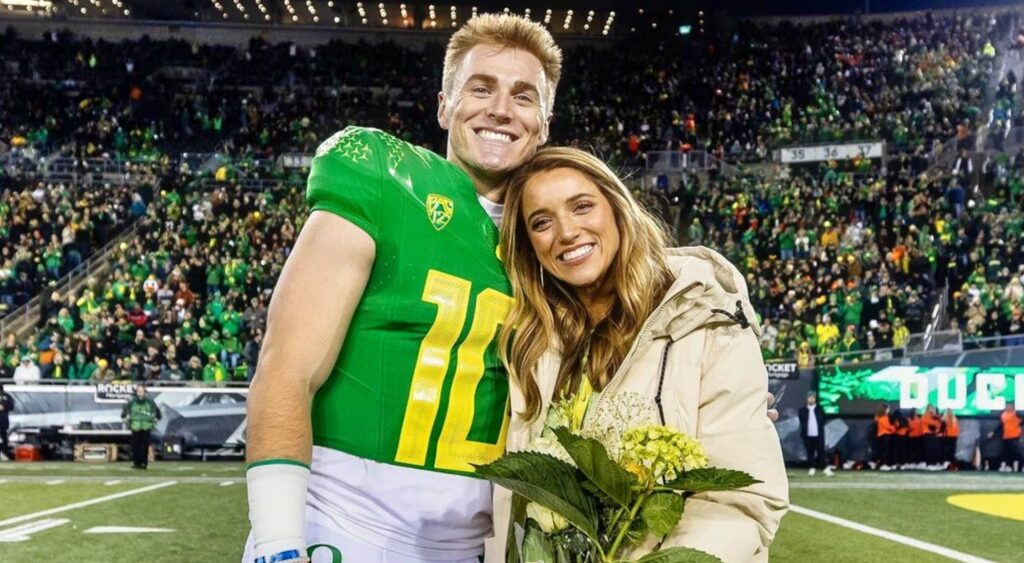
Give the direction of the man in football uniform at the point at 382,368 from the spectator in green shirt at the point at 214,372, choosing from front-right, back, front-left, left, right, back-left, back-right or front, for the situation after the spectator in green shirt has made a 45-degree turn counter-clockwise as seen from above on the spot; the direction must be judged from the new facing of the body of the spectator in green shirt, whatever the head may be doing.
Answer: front-right

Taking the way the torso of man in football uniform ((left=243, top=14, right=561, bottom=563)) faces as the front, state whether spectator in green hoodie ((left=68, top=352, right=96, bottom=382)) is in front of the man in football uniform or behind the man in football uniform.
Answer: behind

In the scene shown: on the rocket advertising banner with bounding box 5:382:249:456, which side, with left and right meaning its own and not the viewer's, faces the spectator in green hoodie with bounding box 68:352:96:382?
back

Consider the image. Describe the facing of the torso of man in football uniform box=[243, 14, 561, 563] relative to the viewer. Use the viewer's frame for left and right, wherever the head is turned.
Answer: facing the viewer and to the right of the viewer

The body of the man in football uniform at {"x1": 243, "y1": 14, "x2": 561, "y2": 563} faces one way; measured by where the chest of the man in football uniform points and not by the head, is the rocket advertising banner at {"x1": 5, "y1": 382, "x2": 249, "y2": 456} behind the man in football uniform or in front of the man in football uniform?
behind

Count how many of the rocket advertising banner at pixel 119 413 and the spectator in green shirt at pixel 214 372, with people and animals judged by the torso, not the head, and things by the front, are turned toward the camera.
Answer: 2

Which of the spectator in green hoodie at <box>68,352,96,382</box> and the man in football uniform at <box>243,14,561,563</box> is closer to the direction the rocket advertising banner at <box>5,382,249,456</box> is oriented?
the man in football uniform

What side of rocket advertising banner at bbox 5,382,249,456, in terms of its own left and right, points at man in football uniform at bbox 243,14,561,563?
front

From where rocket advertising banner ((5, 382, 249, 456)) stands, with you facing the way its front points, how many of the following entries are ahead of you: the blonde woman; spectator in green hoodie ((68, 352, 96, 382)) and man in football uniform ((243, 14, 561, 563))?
2

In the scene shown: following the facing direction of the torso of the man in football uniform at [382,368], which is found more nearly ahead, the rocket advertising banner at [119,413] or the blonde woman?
the blonde woman

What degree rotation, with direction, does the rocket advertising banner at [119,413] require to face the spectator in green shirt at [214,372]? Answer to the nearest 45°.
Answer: approximately 135° to its left
